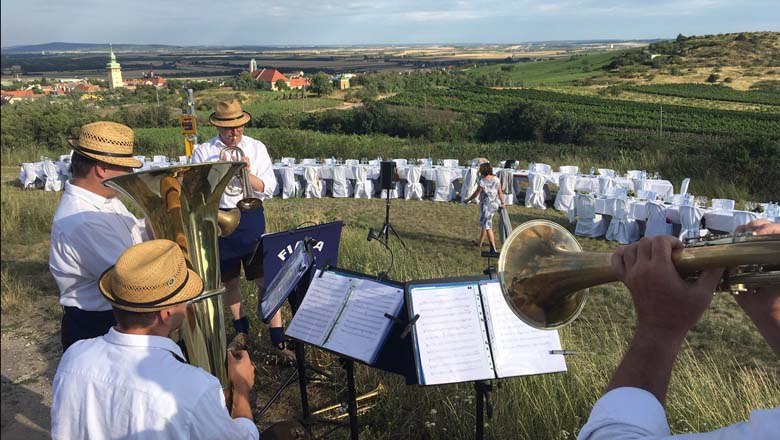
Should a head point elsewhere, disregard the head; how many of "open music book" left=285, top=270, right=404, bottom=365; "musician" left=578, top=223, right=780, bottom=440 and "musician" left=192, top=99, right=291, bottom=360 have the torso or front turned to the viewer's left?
1

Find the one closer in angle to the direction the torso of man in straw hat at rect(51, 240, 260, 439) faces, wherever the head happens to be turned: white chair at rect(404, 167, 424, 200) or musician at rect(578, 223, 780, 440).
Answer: the white chair

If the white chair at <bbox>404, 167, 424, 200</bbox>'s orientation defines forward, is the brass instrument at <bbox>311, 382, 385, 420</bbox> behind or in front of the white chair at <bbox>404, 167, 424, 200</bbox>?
behind

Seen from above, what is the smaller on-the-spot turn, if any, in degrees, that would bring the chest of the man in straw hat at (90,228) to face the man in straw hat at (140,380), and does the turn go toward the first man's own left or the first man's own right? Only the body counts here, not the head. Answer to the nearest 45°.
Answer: approximately 90° to the first man's own right

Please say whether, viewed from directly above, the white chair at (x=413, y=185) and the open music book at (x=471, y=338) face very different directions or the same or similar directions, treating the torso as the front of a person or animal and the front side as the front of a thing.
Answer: very different directions

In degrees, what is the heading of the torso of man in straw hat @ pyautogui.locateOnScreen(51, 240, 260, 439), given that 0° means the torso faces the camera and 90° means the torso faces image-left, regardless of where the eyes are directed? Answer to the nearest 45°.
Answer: approximately 225°

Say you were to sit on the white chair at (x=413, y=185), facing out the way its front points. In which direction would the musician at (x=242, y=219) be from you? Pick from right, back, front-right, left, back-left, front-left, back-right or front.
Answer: back

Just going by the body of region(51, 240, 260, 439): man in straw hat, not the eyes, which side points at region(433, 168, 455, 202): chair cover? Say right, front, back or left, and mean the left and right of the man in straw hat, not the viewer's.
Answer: front

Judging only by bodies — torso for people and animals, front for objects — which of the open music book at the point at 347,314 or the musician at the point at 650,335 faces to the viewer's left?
the musician

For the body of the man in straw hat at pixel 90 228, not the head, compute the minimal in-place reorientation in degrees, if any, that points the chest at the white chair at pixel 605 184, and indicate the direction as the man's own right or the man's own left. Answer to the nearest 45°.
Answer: approximately 45° to the man's own left

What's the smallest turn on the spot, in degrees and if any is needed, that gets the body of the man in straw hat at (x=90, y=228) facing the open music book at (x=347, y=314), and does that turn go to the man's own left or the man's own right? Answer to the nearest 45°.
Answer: approximately 45° to the man's own right

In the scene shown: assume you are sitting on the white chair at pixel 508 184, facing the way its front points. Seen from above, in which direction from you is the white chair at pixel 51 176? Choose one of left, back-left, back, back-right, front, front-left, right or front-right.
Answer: left

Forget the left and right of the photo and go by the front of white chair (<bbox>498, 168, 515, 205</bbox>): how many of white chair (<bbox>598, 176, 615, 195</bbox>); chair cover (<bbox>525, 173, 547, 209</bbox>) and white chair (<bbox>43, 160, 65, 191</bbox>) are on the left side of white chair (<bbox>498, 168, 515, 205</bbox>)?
1

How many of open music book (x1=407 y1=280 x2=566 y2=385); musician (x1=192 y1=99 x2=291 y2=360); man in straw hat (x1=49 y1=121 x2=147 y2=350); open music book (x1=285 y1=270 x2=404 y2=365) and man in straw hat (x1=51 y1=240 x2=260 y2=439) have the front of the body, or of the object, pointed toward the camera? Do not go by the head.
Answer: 3
